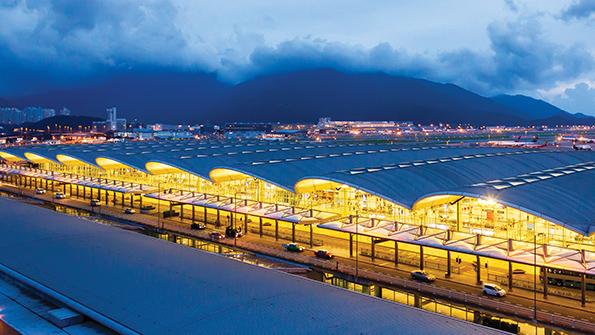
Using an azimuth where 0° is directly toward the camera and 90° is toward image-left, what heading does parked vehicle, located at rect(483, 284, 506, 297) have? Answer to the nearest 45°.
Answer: approximately 315°

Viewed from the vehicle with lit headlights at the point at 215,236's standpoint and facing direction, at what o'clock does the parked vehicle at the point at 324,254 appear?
the parked vehicle at the point at 324,254 is roughly at 12 o'clock from the vehicle with lit headlights at the point at 215,236.

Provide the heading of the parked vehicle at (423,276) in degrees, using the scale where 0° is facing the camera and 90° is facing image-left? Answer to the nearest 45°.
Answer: approximately 315°

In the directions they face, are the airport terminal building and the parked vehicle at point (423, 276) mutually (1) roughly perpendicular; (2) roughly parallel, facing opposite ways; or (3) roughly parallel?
roughly perpendicular

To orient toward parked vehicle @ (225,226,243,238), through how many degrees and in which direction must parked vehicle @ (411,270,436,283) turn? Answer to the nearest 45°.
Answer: approximately 180°

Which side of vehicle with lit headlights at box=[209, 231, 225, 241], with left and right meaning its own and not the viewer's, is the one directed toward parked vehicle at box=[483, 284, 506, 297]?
front

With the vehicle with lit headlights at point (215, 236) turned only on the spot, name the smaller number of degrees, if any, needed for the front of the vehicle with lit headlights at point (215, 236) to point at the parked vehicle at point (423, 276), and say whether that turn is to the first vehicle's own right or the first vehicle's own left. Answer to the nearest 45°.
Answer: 0° — it already faces it

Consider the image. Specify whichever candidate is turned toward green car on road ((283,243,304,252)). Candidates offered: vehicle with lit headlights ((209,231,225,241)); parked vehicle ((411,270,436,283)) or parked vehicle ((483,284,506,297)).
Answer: vehicle with lit headlights ((209,231,225,241))

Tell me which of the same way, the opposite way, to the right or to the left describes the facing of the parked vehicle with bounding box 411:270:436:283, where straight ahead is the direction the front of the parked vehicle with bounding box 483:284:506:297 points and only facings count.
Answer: the same way

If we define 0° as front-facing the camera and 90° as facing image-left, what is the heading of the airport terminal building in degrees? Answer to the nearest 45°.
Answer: approximately 45°
